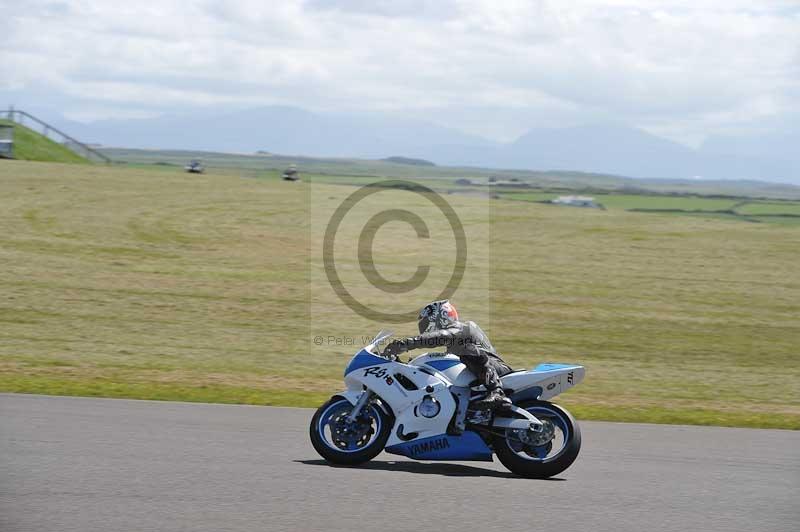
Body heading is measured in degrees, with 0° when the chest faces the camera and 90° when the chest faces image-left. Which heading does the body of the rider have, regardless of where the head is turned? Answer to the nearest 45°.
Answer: approximately 90°

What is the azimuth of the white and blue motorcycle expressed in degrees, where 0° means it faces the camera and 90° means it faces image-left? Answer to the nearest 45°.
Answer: approximately 90°
